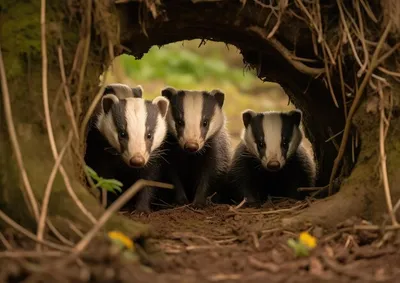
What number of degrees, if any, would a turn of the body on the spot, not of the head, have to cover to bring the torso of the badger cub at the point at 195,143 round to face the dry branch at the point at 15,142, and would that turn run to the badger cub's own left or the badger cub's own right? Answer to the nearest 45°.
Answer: approximately 45° to the badger cub's own right

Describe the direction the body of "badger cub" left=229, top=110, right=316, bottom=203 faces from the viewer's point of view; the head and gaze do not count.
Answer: toward the camera

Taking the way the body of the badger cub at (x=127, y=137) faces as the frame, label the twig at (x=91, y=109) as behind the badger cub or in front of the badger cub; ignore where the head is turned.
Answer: in front

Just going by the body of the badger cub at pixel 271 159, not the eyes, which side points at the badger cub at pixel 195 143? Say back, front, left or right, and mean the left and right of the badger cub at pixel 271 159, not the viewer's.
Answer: right

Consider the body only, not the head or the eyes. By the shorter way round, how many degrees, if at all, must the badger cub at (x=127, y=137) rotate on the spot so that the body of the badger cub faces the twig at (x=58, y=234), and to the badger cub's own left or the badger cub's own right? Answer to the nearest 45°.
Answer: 0° — it already faces it

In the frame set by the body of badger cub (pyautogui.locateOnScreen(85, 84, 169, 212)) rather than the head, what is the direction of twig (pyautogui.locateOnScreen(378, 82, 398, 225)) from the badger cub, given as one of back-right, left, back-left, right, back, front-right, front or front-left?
front-left

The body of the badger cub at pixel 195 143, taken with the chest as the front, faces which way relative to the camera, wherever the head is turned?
toward the camera

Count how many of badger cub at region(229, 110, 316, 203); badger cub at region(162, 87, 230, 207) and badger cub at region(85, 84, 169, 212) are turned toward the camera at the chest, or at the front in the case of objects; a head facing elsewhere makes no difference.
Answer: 3

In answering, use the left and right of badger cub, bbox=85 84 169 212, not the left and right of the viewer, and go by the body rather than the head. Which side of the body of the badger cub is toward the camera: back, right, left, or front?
front
